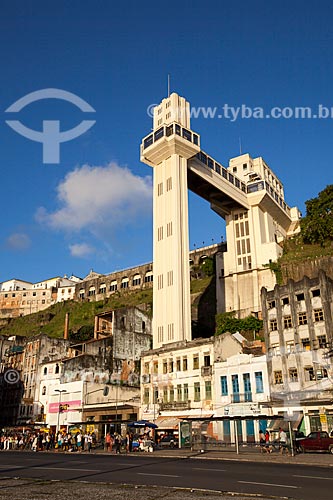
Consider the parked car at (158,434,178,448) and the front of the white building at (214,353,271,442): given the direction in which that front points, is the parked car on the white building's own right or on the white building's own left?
on the white building's own right

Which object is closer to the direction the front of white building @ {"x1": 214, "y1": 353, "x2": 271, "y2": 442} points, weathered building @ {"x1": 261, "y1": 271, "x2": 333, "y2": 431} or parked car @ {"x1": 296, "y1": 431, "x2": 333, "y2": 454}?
the parked car

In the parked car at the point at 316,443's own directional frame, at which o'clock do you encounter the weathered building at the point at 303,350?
The weathered building is roughly at 3 o'clock from the parked car.

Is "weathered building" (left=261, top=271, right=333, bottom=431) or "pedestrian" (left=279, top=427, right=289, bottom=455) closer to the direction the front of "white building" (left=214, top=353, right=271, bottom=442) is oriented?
the pedestrian

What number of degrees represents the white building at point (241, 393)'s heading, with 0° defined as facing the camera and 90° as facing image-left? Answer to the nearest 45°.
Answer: approximately 0°

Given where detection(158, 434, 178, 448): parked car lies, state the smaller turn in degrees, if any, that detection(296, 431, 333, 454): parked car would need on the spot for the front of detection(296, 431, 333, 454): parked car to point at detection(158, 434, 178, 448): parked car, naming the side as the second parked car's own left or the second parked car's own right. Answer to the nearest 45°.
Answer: approximately 45° to the second parked car's own right

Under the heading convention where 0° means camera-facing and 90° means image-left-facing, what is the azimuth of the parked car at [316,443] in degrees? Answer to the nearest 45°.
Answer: approximately 90°

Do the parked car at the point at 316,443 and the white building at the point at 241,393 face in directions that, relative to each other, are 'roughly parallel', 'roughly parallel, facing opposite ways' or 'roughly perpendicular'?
roughly perpendicular

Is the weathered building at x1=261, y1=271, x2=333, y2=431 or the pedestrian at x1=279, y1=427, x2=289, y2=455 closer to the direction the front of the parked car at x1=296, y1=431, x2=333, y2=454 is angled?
the pedestrian
